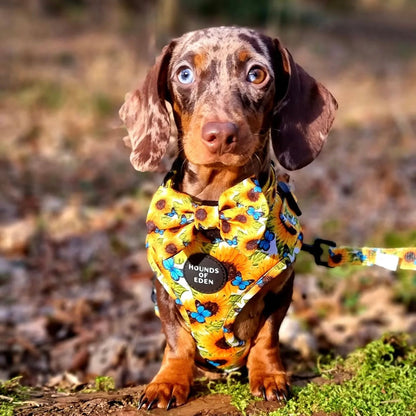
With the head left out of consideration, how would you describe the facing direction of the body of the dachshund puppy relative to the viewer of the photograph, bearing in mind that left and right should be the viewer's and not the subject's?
facing the viewer

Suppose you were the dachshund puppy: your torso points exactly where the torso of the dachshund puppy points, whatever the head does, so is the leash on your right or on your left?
on your left
